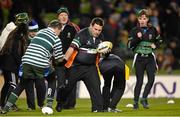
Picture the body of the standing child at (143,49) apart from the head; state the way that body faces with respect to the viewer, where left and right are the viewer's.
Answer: facing the viewer
